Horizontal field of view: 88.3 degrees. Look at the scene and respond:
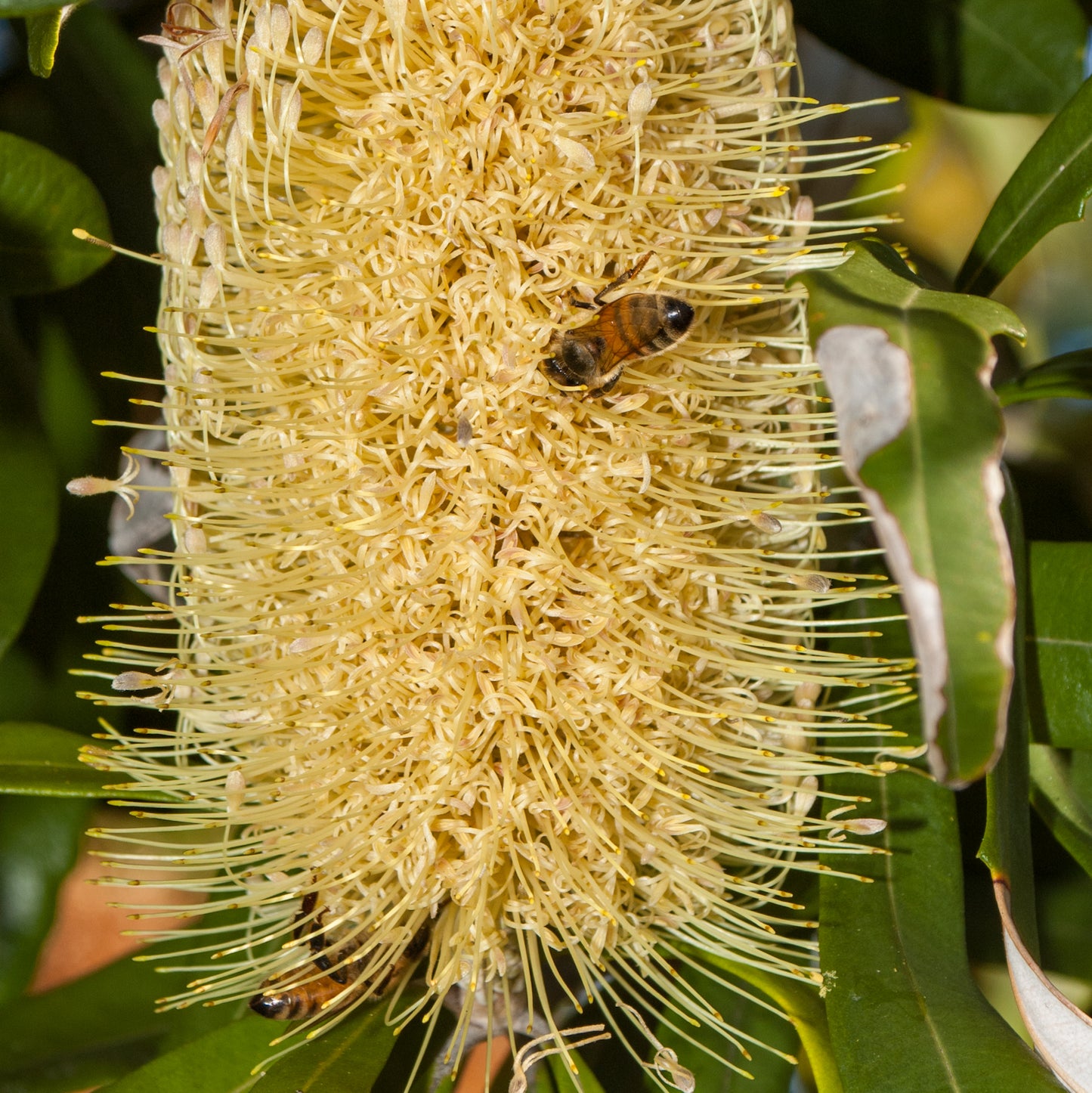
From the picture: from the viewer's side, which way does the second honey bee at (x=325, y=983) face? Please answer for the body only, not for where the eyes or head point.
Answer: to the viewer's right

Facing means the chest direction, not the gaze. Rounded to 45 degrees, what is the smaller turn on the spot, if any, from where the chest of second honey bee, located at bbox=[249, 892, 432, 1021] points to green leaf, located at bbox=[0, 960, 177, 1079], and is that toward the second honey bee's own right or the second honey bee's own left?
approximately 135° to the second honey bee's own left
